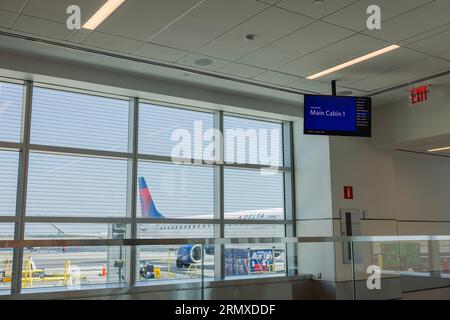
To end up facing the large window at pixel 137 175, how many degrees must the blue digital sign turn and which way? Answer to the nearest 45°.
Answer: approximately 90° to its right

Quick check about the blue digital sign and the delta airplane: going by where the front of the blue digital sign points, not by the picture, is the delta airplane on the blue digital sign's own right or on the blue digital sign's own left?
on the blue digital sign's own right

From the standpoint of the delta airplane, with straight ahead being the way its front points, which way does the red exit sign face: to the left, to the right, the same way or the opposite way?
to the right

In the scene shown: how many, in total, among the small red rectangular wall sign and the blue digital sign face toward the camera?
2

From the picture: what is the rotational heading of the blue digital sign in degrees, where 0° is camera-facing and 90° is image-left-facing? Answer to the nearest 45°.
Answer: approximately 0°

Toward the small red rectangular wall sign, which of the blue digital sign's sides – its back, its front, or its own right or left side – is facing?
back

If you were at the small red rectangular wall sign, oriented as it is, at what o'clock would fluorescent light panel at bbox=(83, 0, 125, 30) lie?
The fluorescent light panel is roughly at 1 o'clock from the small red rectangular wall sign.
